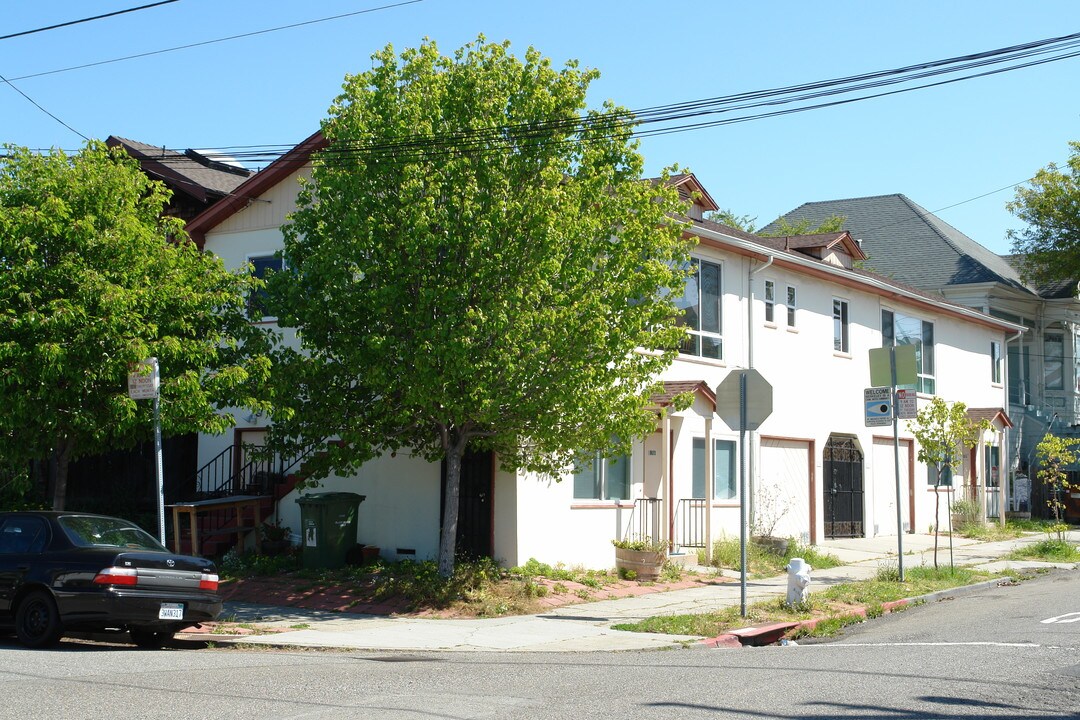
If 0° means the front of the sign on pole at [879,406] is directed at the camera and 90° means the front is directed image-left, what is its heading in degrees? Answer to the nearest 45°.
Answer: approximately 0°

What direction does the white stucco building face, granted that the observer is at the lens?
facing the viewer and to the right of the viewer

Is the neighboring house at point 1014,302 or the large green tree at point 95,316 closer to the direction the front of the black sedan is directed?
the large green tree

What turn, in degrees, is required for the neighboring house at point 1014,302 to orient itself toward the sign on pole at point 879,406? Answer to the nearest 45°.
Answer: approximately 45° to its right

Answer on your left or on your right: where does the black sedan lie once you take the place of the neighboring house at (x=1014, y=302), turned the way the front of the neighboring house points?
on your right

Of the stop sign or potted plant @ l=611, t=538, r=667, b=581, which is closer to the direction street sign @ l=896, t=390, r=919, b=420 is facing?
the stop sign

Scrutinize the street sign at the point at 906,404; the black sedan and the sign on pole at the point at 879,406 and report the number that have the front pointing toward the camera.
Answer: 2

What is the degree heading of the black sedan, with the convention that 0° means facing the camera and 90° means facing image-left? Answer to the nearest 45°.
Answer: approximately 135°

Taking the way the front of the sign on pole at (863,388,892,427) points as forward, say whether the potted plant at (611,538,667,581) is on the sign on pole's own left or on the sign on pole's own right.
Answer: on the sign on pole's own right

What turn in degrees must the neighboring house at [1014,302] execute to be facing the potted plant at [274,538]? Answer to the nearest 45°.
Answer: approximately 90° to its right

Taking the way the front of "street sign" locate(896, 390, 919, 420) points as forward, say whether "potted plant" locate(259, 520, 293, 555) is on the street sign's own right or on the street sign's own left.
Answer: on the street sign's own right
